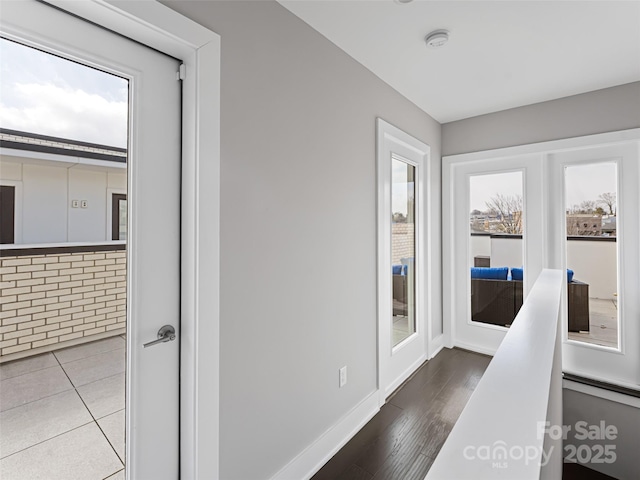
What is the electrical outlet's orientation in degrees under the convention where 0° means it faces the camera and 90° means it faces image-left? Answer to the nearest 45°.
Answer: approximately 315°

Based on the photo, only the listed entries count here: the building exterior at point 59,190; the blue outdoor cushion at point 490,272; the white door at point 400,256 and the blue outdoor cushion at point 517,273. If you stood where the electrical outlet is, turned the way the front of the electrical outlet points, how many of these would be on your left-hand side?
3

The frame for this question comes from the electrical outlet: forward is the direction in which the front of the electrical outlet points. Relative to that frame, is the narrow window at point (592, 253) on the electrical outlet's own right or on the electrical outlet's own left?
on the electrical outlet's own left

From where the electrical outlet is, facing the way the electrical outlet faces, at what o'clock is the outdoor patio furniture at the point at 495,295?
The outdoor patio furniture is roughly at 9 o'clock from the electrical outlet.

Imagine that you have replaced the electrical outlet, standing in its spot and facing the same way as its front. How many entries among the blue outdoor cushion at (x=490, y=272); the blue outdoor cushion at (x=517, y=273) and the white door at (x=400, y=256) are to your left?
3

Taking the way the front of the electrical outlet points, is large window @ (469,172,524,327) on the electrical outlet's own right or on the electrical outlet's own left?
on the electrical outlet's own left

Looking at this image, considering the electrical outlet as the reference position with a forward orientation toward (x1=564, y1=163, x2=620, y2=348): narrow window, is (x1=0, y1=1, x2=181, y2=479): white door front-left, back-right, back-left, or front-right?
back-right

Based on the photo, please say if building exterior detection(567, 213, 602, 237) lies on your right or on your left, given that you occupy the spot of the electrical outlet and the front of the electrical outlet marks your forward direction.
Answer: on your left

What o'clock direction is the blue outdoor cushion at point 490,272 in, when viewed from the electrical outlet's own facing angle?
The blue outdoor cushion is roughly at 9 o'clock from the electrical outlet.

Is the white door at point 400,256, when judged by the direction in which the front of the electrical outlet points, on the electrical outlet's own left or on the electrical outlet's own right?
on the electrical outlet's own left
